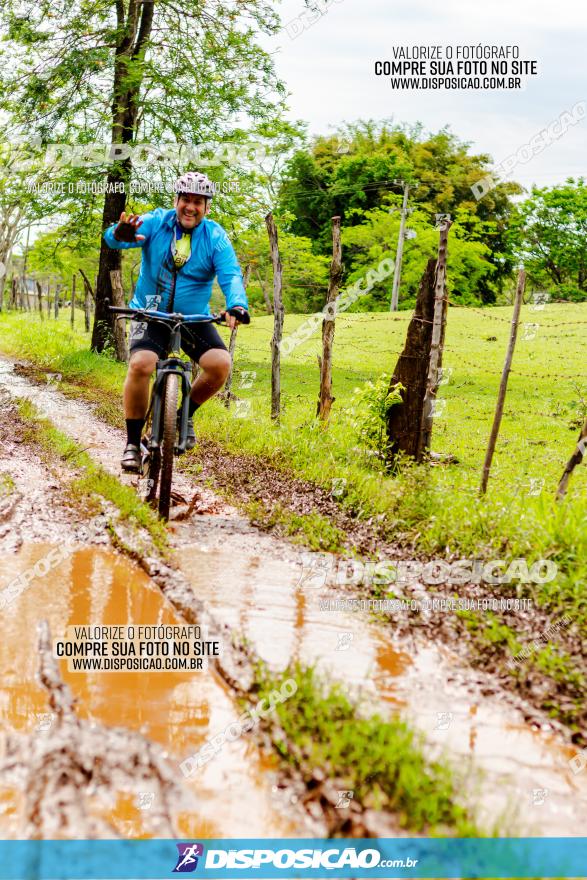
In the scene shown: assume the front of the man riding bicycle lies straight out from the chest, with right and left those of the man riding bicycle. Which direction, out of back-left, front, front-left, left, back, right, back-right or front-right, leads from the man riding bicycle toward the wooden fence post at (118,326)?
back

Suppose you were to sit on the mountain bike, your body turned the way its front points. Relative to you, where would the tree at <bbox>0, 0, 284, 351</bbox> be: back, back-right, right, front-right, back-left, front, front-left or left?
back

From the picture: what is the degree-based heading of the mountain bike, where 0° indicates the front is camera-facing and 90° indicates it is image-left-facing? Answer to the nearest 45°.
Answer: approximately 0°

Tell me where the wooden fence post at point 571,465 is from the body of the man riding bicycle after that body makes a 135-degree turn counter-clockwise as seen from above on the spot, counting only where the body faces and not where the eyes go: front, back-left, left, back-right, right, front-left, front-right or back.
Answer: front-right

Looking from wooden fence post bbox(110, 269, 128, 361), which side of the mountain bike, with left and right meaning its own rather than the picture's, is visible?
back

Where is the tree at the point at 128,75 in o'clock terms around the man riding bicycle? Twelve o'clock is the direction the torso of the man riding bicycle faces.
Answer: The tree is roughly at 6 o'clock from the man riding bicycle.

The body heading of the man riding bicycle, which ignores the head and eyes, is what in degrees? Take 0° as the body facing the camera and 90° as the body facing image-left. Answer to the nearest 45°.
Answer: approximately 0°

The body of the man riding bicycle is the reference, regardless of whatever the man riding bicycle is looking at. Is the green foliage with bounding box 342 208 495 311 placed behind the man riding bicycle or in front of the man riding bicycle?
behind
